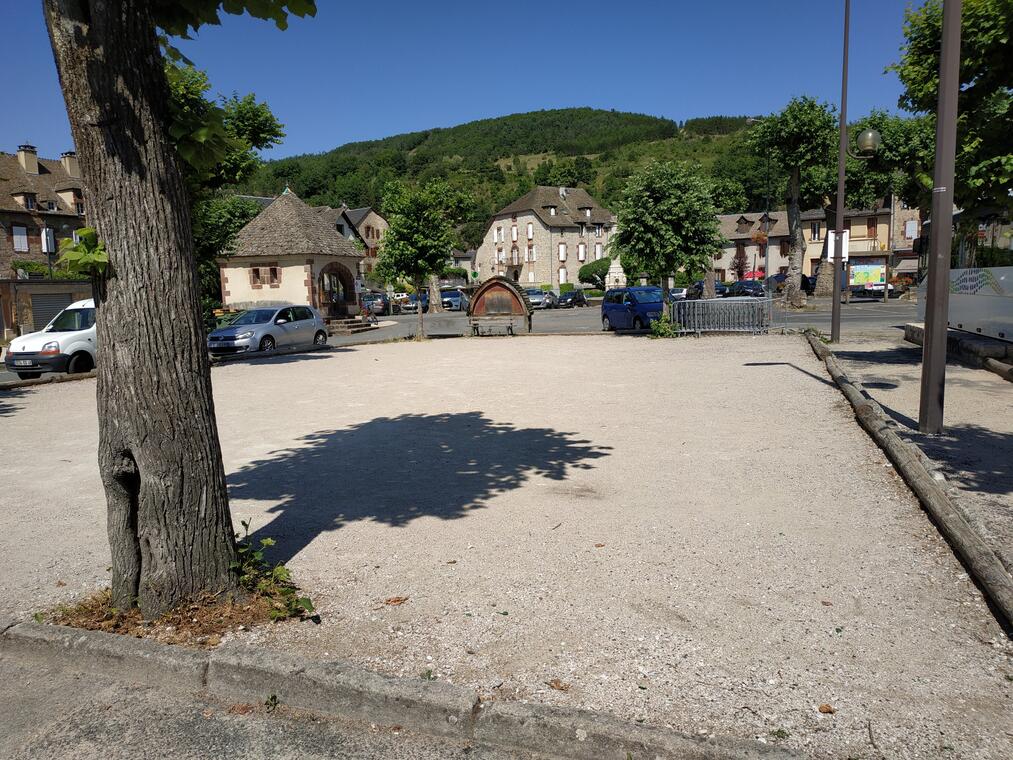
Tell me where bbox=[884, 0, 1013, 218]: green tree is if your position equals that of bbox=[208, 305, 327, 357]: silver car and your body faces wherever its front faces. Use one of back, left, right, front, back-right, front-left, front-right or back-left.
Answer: left

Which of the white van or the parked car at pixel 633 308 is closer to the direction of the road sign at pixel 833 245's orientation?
the white van

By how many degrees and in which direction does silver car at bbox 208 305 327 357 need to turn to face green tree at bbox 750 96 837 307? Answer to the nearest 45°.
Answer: approximately 135° to its left

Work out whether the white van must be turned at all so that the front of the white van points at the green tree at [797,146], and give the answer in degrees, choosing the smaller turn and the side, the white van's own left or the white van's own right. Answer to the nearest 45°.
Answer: approximately 135° to the white van's own left

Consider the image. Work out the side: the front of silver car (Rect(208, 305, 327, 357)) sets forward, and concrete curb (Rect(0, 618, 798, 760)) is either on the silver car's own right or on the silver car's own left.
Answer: on the silver car's own left

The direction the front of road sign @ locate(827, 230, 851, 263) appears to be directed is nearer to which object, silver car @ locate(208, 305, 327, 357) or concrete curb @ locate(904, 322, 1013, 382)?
the concrete curb
